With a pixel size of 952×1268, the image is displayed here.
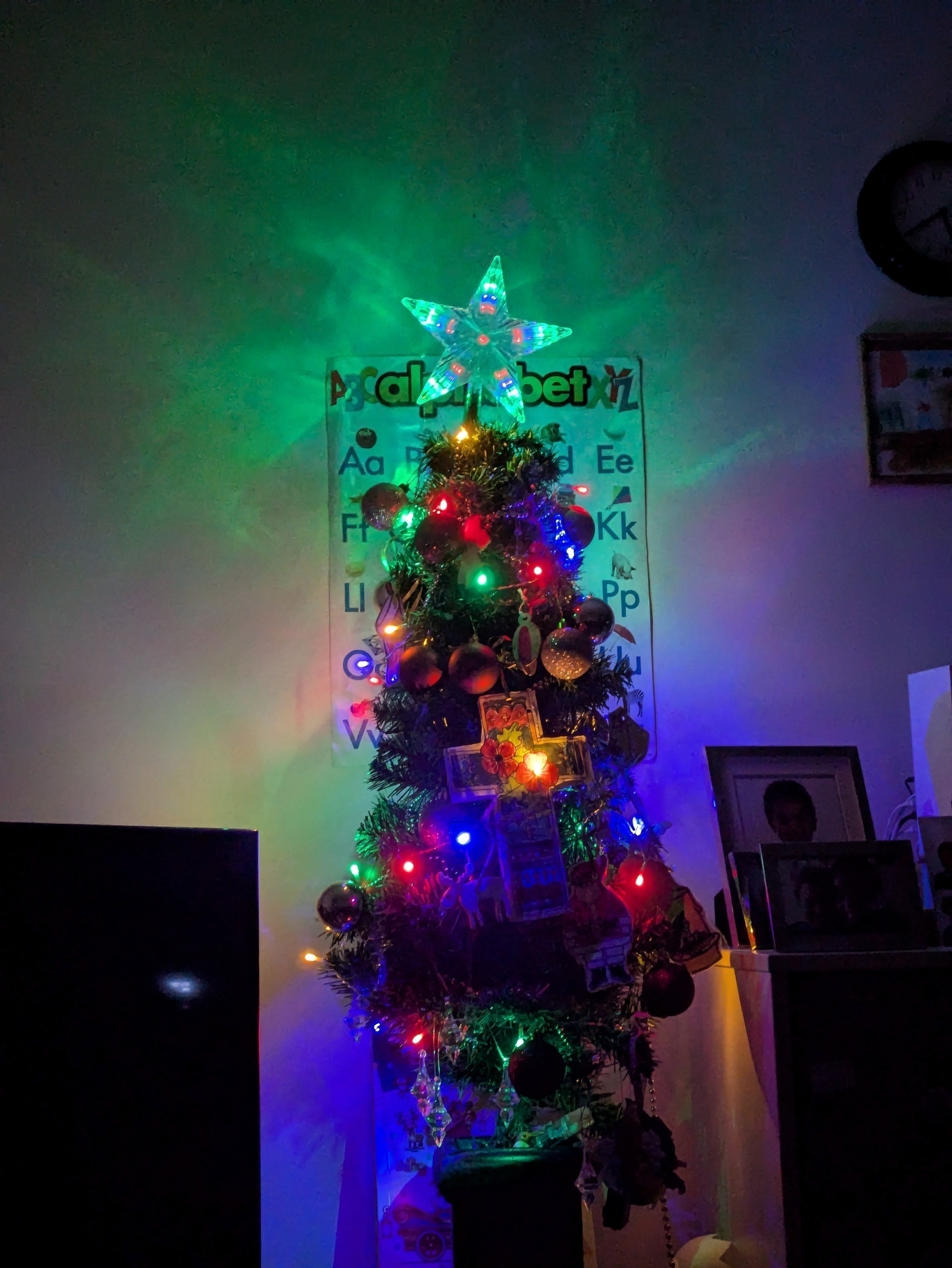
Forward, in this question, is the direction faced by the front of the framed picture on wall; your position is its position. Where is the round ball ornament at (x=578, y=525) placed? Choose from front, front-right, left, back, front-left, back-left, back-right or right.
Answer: front-right

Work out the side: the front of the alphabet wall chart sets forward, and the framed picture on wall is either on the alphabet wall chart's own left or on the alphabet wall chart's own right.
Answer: on the alphabet wall chart's own left

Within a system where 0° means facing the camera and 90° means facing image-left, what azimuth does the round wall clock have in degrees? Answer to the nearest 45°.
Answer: approximately 0°

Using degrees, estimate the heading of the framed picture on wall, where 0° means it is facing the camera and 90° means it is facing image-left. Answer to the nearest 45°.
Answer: approximately 0°
